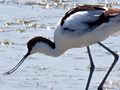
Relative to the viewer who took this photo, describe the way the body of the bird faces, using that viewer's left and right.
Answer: facing to the left of the viewer
